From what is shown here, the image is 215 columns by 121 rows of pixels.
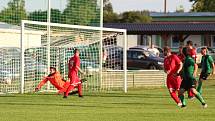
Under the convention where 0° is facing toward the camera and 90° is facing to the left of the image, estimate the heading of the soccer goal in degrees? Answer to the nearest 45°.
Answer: approximately 315°

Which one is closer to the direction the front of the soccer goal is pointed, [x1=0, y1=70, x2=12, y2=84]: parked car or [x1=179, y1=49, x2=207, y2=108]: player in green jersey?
the player in green jersey

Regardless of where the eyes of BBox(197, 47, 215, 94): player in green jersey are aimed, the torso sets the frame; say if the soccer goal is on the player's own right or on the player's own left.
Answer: on the player's own right
